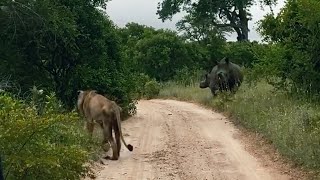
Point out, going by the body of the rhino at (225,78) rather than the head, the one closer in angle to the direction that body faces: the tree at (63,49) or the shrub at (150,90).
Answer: the tree

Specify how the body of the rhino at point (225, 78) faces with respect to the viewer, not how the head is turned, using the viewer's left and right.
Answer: facing the viewer and to the left of the viewer

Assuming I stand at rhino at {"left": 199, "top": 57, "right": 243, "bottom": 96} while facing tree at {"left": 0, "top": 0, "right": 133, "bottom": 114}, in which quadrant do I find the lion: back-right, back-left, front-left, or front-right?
front-left

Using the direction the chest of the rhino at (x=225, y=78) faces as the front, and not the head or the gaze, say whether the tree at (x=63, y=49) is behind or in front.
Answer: in front

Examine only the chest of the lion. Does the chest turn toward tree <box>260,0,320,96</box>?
no

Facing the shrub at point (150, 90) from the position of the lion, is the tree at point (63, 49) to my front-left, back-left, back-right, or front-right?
front-left

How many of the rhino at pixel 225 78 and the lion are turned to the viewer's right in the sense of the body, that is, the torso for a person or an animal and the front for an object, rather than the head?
0

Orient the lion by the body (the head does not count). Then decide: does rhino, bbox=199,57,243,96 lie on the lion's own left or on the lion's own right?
on the lion's own right

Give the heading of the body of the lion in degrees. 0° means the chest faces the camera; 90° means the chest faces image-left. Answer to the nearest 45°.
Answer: approximately 135°

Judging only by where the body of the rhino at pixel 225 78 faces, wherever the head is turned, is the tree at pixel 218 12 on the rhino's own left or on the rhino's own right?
on the rhino's own right

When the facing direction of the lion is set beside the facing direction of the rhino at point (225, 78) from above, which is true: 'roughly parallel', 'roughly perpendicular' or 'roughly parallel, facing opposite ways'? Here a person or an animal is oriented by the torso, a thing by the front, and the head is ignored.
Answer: roughly perpendicular

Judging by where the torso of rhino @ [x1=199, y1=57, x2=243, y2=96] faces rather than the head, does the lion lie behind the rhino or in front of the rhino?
in front
